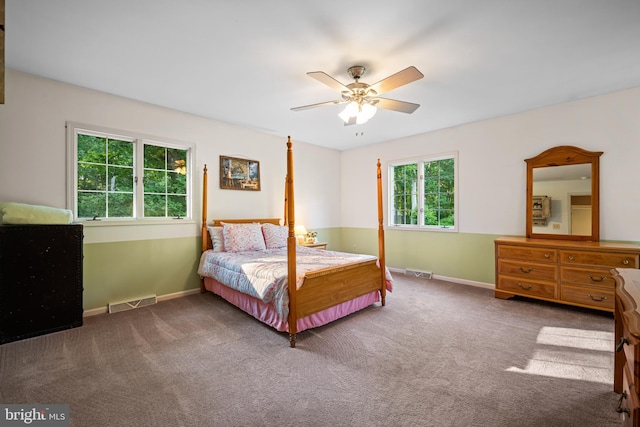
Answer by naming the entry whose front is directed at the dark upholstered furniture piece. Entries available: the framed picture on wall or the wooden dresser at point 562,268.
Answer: the wooden dresser

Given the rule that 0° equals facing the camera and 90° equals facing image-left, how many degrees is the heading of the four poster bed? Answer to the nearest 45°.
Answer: approximately 315°

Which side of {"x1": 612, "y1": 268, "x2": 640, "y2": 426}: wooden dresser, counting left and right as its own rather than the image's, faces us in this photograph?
left

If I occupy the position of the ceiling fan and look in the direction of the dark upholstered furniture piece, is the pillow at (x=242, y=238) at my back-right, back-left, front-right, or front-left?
front-right

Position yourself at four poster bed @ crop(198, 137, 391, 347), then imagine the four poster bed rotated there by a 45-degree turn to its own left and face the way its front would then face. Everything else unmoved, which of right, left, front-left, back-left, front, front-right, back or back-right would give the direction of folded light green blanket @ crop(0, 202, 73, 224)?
back

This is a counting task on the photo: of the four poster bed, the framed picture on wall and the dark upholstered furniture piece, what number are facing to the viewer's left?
0

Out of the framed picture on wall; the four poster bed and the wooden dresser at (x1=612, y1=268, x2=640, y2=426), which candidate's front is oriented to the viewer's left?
the wooden dresser

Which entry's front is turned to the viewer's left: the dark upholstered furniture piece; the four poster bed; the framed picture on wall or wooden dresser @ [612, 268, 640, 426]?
the wooden dresser

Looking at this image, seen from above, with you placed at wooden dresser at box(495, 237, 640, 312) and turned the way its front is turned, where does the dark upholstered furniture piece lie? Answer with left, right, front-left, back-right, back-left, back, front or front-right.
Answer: front

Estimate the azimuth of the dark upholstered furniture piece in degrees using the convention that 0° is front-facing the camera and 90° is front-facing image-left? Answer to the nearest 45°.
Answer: approximately 315°

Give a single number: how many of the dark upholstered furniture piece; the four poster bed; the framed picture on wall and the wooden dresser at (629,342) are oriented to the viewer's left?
1

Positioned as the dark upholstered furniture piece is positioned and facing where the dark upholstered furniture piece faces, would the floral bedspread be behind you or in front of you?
in front

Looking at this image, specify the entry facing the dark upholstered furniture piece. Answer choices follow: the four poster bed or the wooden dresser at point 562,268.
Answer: the wooden dresser

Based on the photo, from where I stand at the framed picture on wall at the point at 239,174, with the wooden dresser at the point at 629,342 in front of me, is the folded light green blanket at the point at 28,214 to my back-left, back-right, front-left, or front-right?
front-right

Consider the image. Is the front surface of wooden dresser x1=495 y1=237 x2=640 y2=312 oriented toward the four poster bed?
yes

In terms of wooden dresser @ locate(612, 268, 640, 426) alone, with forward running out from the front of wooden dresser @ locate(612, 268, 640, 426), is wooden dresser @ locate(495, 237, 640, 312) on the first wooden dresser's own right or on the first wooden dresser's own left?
on the first wooden dresser's own right
